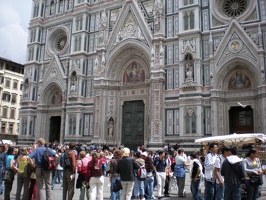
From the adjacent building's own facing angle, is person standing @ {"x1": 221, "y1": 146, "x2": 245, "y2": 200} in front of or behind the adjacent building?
in front

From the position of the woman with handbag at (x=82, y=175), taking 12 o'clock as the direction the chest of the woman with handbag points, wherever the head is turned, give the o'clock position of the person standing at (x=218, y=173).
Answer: The person standing is roughly at 4 o'clock from the woman with handbag.

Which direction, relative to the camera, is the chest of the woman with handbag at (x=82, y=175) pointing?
away from the camera

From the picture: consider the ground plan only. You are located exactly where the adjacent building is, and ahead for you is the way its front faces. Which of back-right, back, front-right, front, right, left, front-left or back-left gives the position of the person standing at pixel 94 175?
front-right

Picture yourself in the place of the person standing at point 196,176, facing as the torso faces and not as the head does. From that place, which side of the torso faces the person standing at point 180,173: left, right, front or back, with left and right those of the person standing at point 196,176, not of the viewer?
right

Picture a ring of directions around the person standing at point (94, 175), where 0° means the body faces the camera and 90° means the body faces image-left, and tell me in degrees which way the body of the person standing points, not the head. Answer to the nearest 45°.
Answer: approximately 180°

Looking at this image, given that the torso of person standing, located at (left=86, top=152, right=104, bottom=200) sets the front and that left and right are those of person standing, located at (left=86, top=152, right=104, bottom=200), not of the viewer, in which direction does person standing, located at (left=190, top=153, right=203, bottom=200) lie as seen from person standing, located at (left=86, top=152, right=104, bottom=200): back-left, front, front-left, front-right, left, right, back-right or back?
right

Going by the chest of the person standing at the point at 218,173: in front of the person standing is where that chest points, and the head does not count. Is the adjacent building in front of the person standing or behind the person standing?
behind
